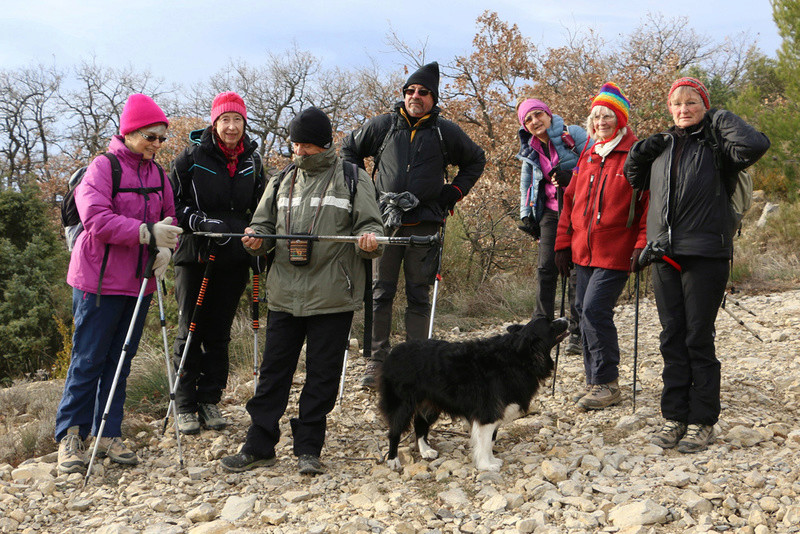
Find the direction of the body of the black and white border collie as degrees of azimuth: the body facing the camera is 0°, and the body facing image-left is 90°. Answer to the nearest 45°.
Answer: approximately 270°
